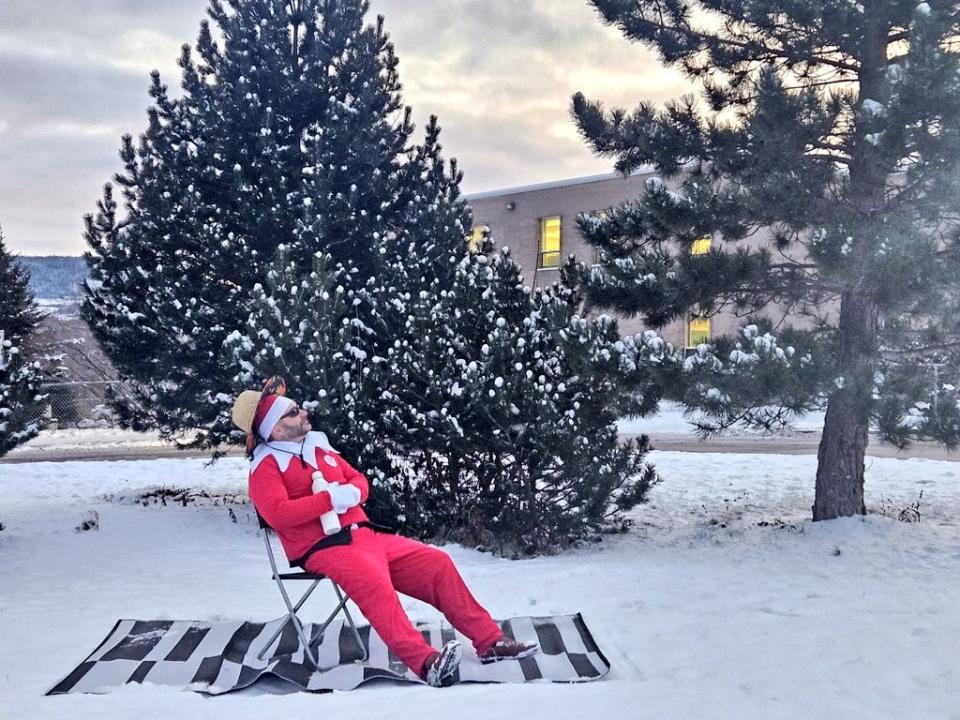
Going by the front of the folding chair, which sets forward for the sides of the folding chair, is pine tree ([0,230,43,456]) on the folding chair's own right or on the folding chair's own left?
on the folding chair's own left

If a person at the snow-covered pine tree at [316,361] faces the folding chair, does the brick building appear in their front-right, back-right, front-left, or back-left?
back-left

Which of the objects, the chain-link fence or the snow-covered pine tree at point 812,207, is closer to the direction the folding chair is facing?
the snow-covered pine tree

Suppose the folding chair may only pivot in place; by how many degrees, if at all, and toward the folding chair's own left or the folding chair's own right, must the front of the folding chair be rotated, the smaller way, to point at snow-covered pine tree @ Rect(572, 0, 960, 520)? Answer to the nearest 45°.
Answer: approximately 45° to the folding chair's own left

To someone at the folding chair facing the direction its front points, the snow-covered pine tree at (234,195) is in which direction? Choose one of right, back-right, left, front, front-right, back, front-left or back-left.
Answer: left

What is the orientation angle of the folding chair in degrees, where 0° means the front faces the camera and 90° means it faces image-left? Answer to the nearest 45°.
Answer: approximately 270°

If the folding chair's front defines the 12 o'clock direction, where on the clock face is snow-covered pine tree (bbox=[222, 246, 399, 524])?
The snow-covered pine tree is roughly at 9 o'clock from the folding chair.

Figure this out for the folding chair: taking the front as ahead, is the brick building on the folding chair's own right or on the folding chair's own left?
on the folding chair's own left

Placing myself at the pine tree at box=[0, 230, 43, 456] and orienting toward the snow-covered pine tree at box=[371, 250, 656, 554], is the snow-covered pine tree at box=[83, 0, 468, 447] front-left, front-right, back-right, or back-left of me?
front-left
